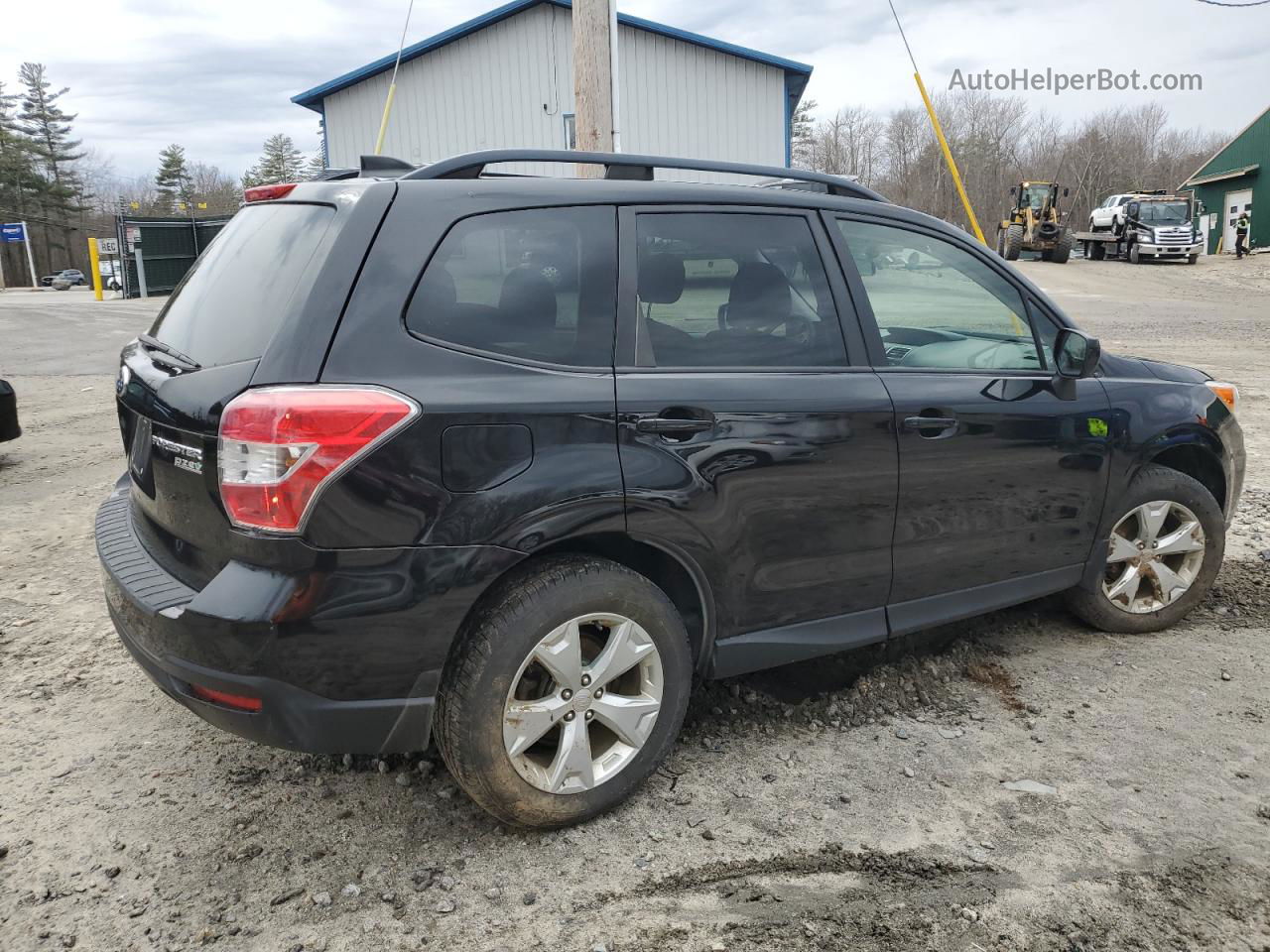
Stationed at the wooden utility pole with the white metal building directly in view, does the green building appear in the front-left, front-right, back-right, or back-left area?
front-right

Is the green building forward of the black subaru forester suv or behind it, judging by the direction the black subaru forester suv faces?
forward

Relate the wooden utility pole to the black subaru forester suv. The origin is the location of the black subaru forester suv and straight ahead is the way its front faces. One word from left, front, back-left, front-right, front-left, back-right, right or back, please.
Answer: front-left

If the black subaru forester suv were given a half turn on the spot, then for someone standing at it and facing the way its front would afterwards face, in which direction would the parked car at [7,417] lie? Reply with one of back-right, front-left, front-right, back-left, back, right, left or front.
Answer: right

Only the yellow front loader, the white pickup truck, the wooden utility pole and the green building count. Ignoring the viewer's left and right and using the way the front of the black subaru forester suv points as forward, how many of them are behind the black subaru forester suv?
0

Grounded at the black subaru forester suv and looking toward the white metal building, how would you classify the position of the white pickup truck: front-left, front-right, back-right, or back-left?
front-right

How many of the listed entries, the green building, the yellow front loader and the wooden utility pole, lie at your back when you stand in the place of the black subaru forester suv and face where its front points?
0

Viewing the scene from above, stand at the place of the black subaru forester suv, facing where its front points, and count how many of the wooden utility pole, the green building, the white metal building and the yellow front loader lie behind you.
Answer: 0

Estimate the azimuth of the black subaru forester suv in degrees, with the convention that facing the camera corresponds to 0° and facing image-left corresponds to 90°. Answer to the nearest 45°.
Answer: approximately 225°

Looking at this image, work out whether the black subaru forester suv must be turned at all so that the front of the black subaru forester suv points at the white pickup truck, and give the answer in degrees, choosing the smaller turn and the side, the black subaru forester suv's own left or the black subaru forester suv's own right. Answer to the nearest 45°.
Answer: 0° — it already faces it

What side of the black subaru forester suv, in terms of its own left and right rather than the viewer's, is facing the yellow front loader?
front

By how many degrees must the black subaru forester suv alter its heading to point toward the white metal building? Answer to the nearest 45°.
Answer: approximately 45° to its left

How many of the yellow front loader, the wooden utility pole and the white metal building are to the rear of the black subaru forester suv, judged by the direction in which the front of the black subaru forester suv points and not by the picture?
0

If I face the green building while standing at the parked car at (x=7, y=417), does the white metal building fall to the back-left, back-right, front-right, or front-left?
front-left

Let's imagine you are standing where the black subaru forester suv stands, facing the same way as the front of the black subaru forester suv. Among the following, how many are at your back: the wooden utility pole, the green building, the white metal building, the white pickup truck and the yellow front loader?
0
